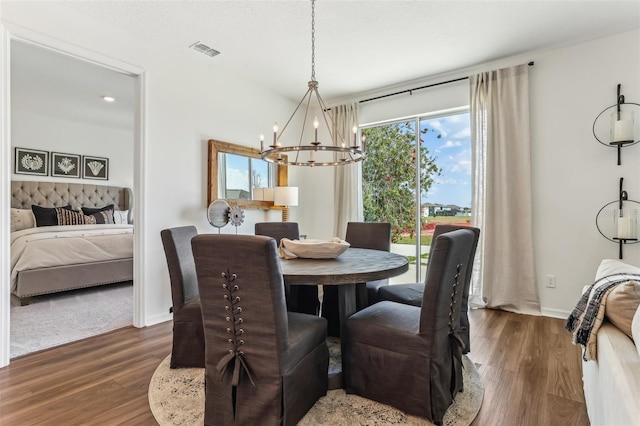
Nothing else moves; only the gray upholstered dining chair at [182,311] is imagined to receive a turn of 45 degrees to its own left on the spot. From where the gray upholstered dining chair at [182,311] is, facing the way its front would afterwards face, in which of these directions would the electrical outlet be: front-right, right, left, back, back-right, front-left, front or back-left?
front

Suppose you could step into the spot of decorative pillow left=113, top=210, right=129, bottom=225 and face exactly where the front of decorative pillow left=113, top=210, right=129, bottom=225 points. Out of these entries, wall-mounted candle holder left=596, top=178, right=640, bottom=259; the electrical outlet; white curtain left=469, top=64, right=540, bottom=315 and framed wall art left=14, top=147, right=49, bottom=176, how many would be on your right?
1

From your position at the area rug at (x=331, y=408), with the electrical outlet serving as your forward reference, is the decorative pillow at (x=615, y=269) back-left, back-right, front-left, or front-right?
front-right

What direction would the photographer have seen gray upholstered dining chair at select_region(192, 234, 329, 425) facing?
facing away from the viewer and to the right of the viewer

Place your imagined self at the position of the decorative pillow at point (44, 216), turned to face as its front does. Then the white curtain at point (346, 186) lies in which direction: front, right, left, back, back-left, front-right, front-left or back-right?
front-left

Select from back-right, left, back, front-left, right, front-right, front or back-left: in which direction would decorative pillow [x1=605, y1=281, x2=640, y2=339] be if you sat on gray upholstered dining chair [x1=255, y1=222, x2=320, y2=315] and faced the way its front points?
front

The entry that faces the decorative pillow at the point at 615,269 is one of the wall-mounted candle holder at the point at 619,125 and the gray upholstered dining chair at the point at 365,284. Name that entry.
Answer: the wall-mounted candle holder

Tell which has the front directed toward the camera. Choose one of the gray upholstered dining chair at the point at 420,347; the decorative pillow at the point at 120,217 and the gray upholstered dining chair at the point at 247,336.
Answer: the decorative pillow

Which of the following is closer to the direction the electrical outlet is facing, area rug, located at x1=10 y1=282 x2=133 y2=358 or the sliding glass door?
the area rug

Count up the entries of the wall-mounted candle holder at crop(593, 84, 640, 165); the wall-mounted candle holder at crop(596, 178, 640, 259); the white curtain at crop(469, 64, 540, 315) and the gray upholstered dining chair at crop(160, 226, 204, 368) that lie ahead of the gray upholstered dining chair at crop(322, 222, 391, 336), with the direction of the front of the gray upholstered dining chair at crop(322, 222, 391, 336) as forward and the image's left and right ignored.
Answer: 1

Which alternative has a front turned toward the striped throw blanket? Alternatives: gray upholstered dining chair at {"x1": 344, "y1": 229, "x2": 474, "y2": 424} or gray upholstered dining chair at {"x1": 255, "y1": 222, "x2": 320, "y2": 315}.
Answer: gray upholstered dining chair at {"x1": 255, "y1": 222, "x2": 320, "y2": 315}

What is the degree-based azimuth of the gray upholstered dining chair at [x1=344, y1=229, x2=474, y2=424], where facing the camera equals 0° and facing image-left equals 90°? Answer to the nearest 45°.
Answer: approximately 135°

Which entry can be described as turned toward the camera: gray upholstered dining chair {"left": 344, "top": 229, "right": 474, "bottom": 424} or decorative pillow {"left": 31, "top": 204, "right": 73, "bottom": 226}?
the decorative pillow

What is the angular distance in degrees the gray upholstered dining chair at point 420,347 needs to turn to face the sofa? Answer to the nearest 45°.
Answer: approximately 180°

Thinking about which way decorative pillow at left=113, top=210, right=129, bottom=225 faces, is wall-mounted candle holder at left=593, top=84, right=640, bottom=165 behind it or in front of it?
in front
